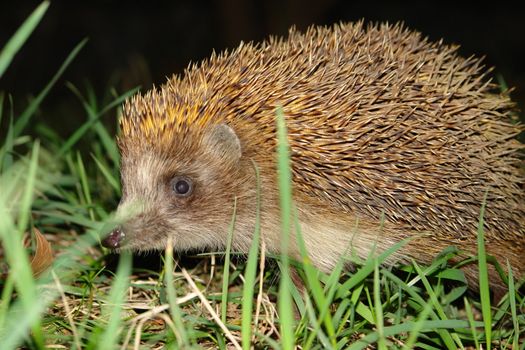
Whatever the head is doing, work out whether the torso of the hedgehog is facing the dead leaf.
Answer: yes

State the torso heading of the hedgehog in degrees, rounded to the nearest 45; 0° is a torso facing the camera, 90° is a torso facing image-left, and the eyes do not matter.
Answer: approximately 90°
